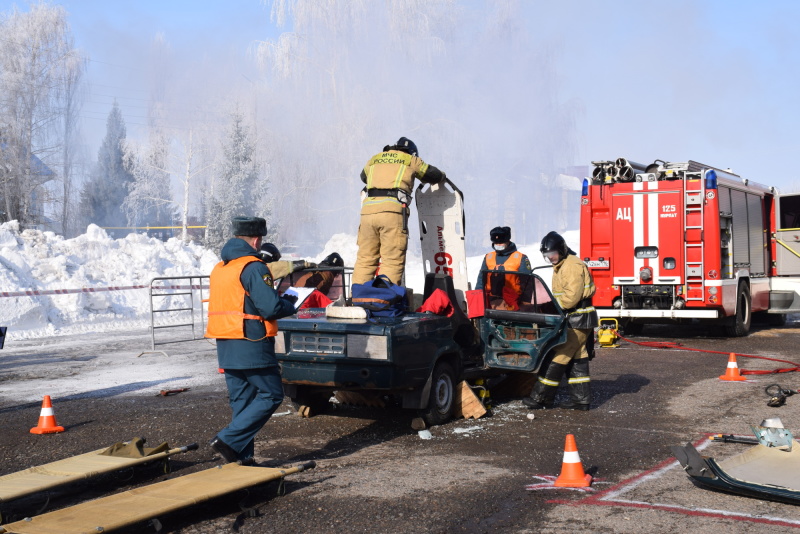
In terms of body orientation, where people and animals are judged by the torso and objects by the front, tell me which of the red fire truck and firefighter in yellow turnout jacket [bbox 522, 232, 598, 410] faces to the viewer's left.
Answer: the firefighter in yellow turnout jacket

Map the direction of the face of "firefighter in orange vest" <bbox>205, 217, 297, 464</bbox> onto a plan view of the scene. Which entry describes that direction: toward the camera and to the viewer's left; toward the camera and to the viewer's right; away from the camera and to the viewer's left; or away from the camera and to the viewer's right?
away from the camera and to the viewer's right

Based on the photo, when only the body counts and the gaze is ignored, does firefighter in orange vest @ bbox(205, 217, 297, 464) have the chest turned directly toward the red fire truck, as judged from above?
yes

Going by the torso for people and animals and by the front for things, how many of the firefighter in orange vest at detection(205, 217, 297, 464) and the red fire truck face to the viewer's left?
0

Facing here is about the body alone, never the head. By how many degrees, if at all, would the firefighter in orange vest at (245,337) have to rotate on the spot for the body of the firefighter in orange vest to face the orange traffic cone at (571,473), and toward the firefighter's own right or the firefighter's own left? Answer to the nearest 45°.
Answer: approximately 45° to the firefighter's own right

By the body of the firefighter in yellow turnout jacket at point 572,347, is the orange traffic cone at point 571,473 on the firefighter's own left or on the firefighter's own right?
on the firefighter's own left

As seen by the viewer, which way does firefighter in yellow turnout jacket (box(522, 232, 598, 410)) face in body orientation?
to the viewer's left

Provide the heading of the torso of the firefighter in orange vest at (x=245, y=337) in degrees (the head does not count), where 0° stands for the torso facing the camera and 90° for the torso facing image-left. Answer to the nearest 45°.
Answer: approximately 225°

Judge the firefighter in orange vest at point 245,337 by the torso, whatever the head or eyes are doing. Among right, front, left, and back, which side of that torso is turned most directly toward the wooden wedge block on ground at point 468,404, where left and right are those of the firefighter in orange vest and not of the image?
front

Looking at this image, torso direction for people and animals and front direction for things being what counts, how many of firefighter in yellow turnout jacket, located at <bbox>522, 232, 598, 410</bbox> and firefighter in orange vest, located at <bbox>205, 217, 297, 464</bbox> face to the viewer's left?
1

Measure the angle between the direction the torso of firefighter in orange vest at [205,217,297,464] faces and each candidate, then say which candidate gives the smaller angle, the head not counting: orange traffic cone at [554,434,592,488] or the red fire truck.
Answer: the red fire truck

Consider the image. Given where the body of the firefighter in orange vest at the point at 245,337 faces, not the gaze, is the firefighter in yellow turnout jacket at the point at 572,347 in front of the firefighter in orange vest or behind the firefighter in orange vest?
in front

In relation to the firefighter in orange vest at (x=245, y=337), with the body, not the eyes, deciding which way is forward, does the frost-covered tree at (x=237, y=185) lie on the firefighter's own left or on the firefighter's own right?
on the firefighter's own left

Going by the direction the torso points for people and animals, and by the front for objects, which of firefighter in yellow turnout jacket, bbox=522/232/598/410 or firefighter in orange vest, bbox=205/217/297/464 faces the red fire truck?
the firefighter in orange vest

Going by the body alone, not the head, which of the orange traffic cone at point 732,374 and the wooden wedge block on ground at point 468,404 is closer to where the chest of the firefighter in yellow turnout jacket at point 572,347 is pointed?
the wooden wedge block on ground
